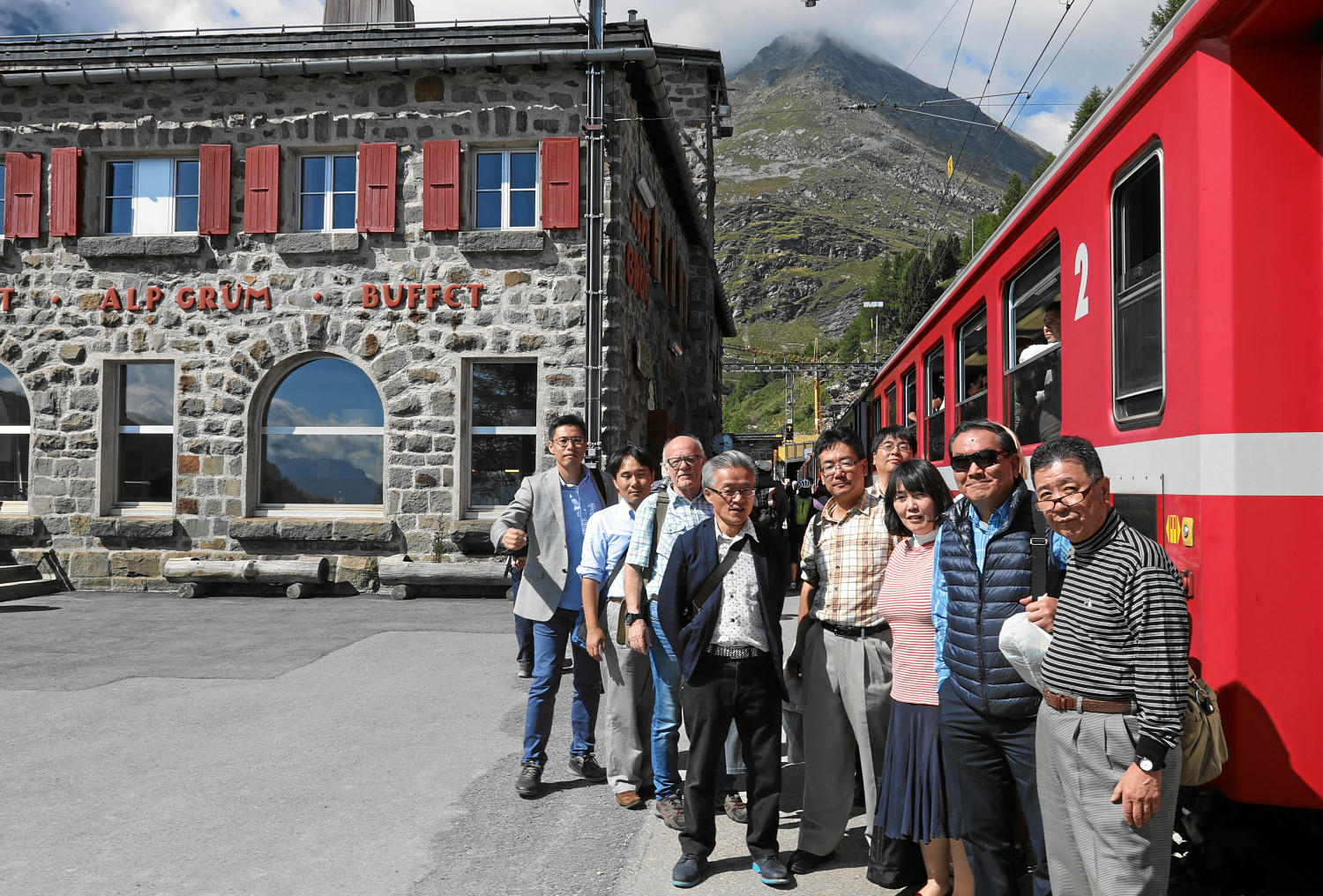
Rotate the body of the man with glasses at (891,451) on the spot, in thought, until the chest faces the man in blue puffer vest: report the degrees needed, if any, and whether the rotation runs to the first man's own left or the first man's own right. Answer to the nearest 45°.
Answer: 0° — they already face them

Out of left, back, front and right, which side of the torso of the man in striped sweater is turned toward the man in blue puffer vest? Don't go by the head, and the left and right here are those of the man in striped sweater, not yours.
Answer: right

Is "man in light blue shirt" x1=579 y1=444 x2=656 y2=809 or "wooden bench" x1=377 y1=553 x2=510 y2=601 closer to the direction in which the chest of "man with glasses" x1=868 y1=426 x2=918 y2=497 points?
the man in light blue shirt

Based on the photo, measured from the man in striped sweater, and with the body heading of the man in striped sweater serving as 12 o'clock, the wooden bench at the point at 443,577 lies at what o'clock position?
The wooden bench is roughly at 3 o'clock from the man in striped sweater.

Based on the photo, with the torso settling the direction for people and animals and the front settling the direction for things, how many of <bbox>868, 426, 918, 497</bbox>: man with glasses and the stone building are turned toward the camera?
2

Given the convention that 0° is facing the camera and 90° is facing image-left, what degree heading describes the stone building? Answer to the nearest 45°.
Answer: approximately 0°

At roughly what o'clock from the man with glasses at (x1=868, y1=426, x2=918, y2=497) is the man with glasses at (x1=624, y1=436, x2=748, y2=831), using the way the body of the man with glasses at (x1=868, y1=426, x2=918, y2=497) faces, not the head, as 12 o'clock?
the man with glasses at (x1=624, y1=436, x2=748, y2=831) is roughly at 2 o'clock from the man with glasses at (x1=868, y1=426, x2=918, y2=497).

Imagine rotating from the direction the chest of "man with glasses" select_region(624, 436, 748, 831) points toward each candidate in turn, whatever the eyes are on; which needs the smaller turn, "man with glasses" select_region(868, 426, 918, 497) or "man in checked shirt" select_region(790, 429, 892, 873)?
the man in checked shirt

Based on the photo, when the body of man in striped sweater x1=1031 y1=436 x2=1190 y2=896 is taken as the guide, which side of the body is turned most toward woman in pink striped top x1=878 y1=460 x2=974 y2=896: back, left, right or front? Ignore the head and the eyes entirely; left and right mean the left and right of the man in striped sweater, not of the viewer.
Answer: right
